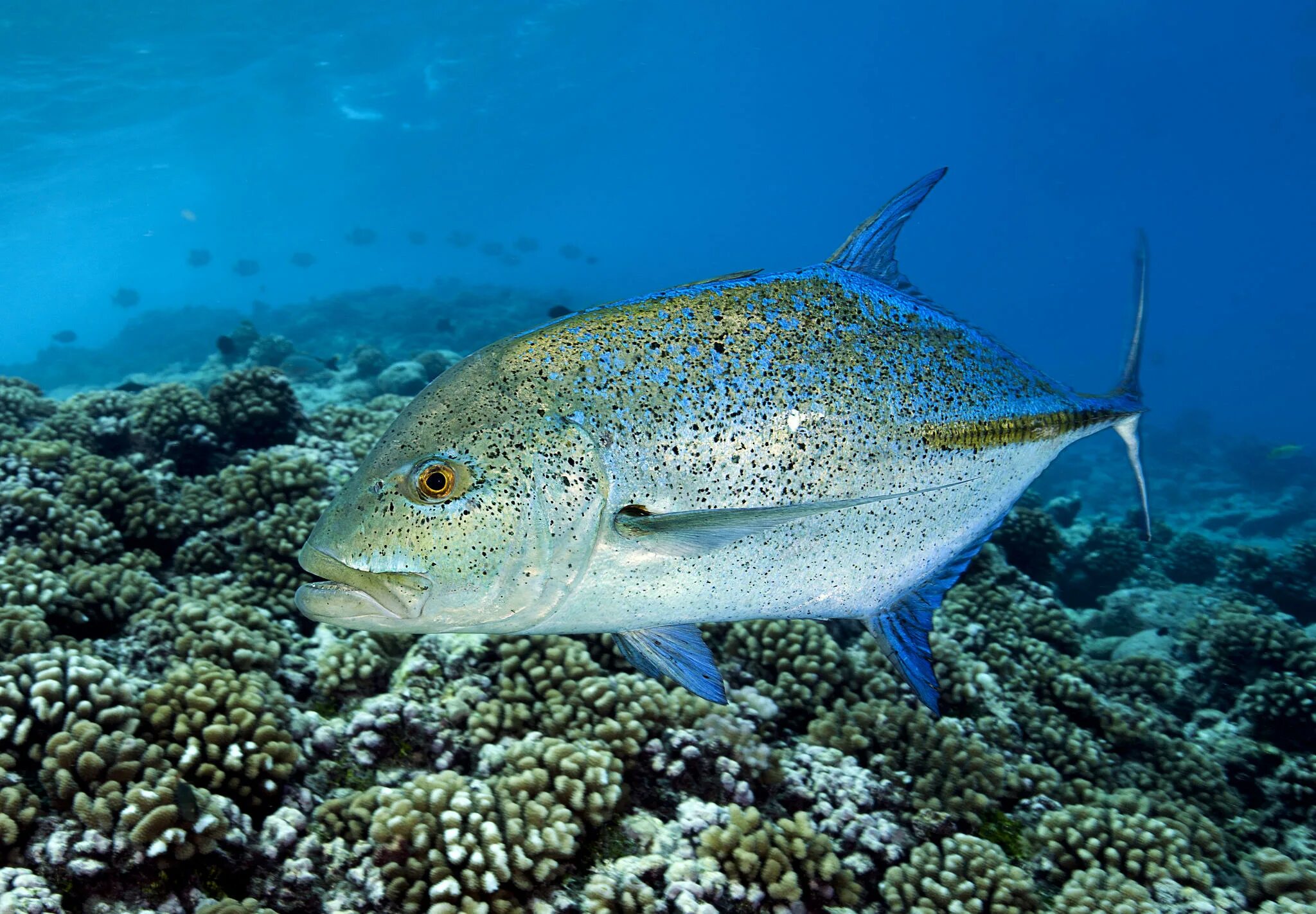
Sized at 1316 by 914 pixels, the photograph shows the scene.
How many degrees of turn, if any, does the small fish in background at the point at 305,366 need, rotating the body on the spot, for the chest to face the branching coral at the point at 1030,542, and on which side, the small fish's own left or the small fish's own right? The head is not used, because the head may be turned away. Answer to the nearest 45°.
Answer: approximately 135° to the small fish's own left

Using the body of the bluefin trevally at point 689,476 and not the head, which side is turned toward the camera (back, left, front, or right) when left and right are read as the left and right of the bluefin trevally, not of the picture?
left

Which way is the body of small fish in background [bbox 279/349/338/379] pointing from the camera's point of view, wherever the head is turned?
to the viewer's left

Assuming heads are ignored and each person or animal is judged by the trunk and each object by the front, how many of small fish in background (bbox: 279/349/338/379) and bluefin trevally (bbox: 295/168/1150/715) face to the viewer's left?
2

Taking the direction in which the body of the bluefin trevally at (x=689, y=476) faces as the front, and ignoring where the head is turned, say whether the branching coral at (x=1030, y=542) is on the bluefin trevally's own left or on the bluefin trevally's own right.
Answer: on the bluefin trevally's own right

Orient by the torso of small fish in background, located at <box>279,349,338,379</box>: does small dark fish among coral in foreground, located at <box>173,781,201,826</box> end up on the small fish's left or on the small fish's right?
on the small fish's left
